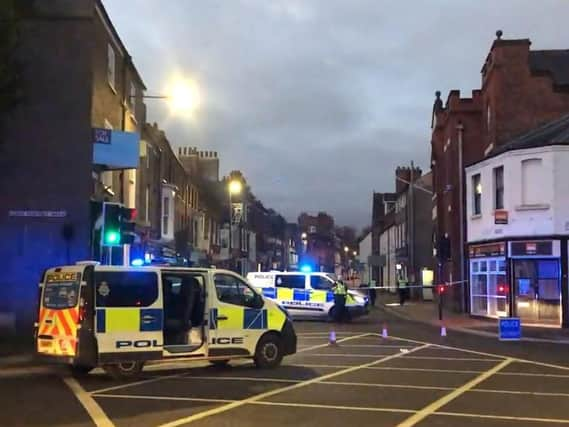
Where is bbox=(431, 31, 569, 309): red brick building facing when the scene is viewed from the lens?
facing to the left of the viewer

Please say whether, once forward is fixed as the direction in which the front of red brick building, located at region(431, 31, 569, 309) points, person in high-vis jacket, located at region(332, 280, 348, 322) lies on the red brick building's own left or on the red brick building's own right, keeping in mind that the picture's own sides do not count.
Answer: on the red brick building's own left

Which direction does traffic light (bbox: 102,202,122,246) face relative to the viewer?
toward the camera

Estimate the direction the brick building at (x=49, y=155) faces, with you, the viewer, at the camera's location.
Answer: facing to the right of the viewer

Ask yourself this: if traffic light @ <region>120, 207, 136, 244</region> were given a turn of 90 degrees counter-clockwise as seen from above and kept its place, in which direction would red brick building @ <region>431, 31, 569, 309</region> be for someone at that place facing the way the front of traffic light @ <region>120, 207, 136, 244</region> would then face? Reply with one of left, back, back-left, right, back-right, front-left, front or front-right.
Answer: front

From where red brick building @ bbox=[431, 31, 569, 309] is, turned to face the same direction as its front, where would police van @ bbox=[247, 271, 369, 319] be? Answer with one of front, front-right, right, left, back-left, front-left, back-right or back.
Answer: front-left

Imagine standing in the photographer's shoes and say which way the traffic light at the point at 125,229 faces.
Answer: facing the viewer and to the right of the viewer

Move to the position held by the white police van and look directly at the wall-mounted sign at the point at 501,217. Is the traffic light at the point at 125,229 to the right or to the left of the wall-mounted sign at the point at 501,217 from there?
left

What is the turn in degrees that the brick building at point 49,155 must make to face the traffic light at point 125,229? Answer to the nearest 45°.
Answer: approximately 45° to its right

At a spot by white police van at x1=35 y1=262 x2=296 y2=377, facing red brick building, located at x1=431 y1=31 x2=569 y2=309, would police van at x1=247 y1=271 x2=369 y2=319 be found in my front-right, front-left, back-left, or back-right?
front-left

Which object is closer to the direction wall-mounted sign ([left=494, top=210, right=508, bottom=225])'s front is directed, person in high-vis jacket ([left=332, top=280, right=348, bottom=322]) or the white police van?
the white police van

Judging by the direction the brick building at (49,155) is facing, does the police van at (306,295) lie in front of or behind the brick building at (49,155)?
in front
